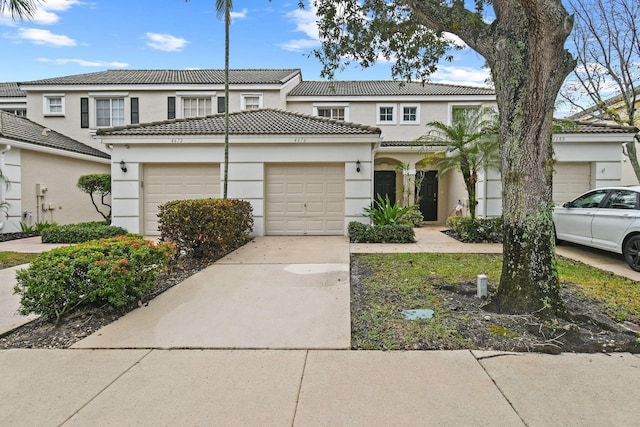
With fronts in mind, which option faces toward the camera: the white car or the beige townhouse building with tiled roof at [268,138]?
the beige townhouse building with tiled roof

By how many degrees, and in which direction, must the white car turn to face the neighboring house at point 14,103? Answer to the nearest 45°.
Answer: approximately 45° to its left

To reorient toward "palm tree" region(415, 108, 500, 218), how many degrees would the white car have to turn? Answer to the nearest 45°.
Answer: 0° — it already faces it

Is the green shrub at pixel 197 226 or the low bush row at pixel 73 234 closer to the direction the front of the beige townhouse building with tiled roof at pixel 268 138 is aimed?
the green shrub

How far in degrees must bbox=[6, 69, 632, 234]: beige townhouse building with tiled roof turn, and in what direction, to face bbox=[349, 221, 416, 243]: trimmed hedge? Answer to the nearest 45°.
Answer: approximately 45° to its left

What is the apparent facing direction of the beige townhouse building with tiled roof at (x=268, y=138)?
toward the camera

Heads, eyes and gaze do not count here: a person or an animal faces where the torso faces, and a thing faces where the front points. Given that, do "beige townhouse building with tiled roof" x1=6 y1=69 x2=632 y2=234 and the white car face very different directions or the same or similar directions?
very different directions

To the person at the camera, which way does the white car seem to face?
facing away from the viewer and to the left of the viewer

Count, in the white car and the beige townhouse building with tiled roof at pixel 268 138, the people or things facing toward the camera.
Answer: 1

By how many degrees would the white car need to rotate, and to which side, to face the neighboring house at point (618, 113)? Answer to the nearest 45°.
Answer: approximately 45° to its right
